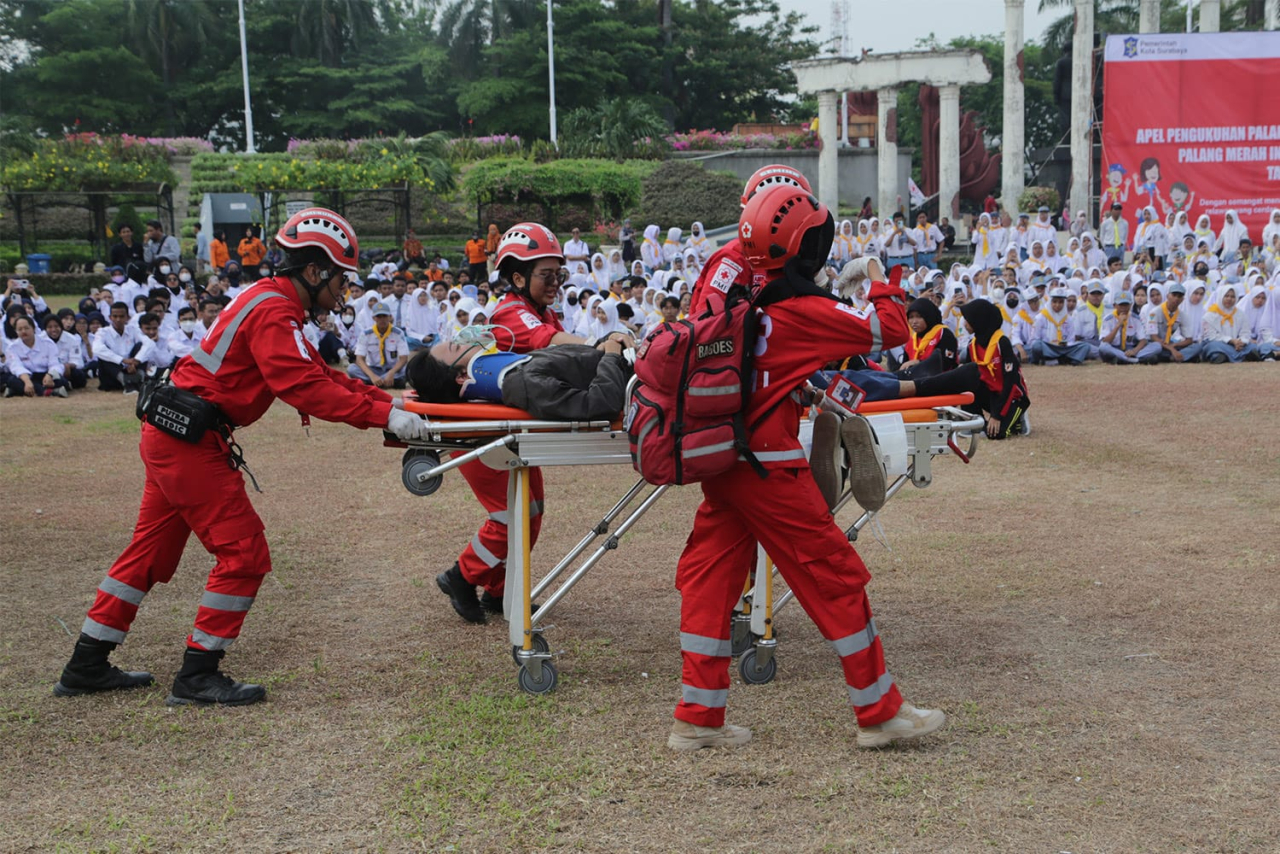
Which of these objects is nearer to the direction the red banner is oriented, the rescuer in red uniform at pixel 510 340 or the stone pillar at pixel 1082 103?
the rescuer in red uniform

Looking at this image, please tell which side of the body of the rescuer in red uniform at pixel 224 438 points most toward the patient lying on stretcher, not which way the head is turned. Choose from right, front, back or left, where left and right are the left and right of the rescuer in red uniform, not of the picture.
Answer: front

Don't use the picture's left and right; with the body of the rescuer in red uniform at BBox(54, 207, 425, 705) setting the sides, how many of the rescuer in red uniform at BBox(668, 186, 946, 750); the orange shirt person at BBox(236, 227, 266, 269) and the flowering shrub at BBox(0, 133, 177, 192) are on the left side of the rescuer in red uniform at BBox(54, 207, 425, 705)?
2

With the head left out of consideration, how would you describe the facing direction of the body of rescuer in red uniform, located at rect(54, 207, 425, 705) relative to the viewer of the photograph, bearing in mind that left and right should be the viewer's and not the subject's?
facing to the right of the viewer

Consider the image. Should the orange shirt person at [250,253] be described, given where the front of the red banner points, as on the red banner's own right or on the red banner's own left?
on the red banner's own right

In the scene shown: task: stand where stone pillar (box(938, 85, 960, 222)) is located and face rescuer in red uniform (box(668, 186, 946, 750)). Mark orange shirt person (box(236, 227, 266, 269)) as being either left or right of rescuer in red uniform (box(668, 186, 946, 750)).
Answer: right

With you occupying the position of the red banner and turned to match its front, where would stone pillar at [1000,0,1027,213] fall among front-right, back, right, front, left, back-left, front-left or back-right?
back-right

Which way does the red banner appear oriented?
toward the camera

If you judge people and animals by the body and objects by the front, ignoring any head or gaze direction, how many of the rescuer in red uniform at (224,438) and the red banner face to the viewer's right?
1

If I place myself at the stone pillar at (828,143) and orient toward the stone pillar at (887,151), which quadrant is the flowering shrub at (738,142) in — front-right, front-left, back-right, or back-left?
back-left

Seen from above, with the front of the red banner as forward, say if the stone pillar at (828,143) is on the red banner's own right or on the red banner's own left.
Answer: on the red banner's own right

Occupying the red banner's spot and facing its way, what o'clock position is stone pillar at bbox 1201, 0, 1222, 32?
The stone pillar is roughly at 6 o'clock from the red banner.
